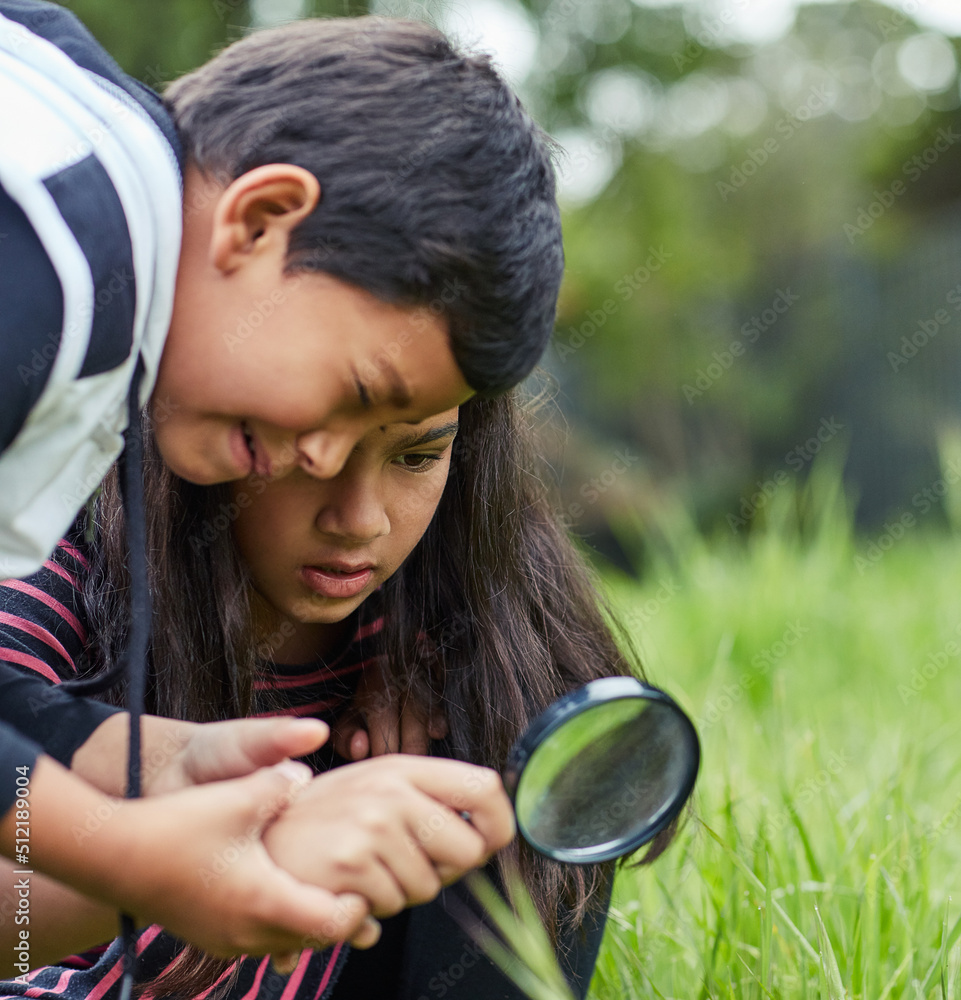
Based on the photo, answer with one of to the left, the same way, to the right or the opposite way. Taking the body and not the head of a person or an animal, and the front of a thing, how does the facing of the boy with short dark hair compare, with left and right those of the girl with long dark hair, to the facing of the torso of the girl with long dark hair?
to the left

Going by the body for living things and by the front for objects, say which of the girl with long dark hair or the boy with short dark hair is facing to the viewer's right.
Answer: the boy with short dark hair

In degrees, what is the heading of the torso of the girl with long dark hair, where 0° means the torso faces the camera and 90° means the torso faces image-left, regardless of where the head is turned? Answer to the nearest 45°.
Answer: approximately 0°

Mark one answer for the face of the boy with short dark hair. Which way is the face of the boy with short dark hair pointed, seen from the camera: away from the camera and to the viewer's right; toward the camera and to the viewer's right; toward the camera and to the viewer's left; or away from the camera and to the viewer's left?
toward the camera and to the viewer's right

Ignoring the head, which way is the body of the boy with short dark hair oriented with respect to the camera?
to the viewer's right
